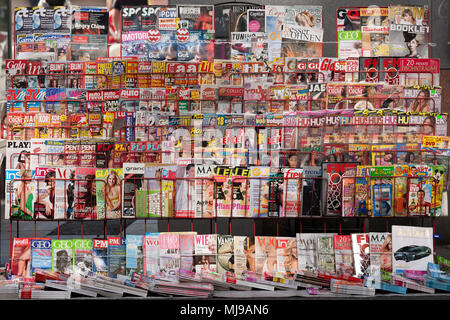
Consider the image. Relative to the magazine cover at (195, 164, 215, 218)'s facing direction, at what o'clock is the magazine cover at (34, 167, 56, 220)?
the magazine cover at (34, 167, 56, 220) is roughly at 3 o'clock from the magazine cover at (195, 164, 215, 218).

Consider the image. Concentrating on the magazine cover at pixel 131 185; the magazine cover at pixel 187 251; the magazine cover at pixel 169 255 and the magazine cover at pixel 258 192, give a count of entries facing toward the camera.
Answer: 4

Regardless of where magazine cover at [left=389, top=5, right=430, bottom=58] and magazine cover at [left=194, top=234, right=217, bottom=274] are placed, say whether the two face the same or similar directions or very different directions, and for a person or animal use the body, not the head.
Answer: same or similar directions

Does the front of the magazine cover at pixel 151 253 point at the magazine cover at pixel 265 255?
no

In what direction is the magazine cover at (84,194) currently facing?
toward the camera

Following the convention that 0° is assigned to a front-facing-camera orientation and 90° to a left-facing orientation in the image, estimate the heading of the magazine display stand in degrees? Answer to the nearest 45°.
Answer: approximately 0°

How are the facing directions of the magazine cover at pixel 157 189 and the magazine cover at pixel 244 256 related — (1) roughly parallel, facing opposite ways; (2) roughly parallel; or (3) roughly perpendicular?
roughly parallel

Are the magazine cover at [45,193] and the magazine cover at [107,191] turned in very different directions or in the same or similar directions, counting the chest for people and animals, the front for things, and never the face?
same or similar directions

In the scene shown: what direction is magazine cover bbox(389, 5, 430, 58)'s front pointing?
toward the camera

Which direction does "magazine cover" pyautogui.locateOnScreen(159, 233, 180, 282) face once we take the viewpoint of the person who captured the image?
facing the viewer

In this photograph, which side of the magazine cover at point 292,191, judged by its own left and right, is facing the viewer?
front

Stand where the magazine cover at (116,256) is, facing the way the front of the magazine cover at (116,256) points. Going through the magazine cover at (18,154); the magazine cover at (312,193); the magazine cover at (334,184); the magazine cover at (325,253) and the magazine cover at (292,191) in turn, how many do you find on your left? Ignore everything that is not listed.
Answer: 4
